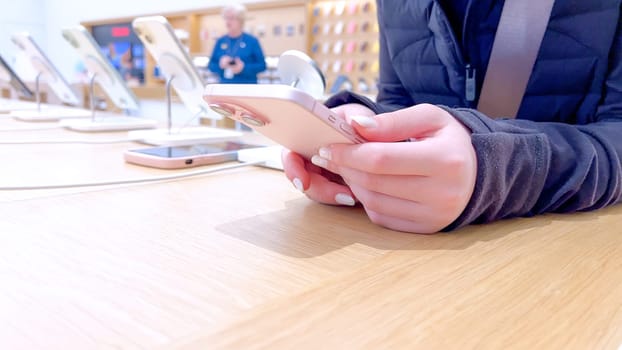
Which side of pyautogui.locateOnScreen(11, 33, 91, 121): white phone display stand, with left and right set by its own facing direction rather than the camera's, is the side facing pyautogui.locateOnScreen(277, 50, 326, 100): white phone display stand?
right

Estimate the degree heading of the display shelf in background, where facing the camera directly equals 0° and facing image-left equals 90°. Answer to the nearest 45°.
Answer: approximately 0°

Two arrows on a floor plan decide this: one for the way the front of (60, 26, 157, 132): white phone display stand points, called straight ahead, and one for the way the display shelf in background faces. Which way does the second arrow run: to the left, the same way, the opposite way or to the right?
the opposite way

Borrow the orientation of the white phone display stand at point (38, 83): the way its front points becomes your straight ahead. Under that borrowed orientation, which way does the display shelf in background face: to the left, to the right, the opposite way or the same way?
the opposite way

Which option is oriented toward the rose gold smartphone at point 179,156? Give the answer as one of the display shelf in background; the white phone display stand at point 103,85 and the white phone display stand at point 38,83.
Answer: the display shelf in background

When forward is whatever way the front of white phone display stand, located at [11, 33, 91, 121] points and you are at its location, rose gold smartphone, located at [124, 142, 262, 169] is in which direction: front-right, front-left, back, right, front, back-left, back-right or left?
back-right

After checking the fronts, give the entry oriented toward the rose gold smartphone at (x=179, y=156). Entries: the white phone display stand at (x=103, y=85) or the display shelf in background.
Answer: the display shelf in background
